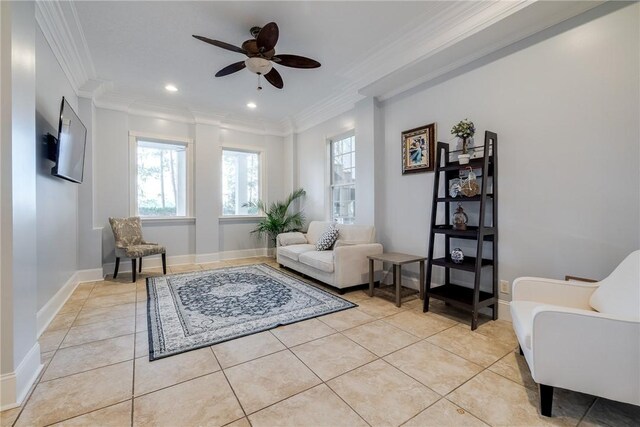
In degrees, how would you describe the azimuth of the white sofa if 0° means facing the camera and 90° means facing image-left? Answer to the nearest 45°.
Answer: approximately 45°

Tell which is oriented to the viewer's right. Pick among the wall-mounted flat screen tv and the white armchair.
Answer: the wall-mounted flat screen tv

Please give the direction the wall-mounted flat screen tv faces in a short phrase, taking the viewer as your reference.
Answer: facing to the right of the viewer

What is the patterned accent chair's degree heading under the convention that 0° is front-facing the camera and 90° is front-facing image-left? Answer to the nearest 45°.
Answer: approximately 315°

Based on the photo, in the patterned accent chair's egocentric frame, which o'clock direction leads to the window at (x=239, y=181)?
The window is roughly at 10 o'clock from the patterned accent chair.

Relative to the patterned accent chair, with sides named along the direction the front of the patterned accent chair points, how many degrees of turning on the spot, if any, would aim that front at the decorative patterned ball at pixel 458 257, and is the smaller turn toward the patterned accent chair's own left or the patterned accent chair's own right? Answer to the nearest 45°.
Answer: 0° — it already faces it

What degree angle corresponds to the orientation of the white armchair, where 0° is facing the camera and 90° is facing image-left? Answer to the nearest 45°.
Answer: approximately 90°

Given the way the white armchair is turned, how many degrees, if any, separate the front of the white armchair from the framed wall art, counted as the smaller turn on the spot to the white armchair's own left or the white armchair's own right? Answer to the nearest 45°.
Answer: approximately 45° to the white armchair's own right

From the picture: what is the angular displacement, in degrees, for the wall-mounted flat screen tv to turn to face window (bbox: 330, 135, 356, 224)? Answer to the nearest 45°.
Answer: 0° — it already faces it
